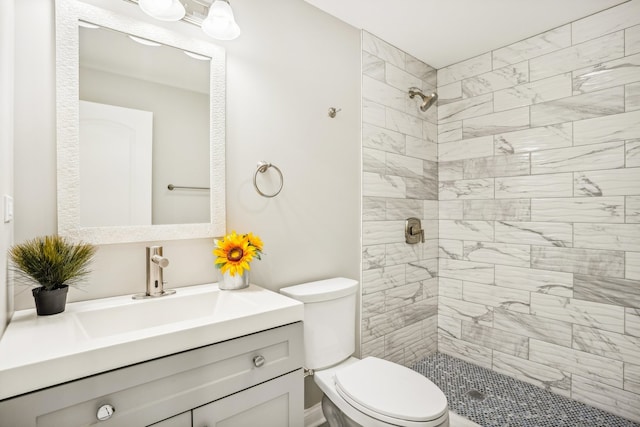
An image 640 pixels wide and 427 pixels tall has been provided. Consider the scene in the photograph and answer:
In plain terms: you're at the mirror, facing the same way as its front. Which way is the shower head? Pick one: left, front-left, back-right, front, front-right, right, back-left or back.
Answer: front-left

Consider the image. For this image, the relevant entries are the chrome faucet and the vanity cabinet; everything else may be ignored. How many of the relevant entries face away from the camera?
0

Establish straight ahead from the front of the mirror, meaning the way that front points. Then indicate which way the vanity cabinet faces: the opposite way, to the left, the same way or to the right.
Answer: the same way

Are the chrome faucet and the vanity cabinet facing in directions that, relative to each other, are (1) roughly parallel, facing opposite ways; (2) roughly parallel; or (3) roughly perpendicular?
roughly parallel

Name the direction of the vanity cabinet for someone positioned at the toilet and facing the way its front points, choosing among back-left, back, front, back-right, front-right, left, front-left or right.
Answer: right

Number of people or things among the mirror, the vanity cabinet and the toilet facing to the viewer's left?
0

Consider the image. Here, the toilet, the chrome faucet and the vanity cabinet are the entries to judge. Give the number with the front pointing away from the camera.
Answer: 0

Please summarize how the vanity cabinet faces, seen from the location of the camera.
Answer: facing the viewer and to the right of the viewer

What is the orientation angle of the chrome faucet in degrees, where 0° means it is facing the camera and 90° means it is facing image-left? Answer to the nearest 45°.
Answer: approximately 315°
